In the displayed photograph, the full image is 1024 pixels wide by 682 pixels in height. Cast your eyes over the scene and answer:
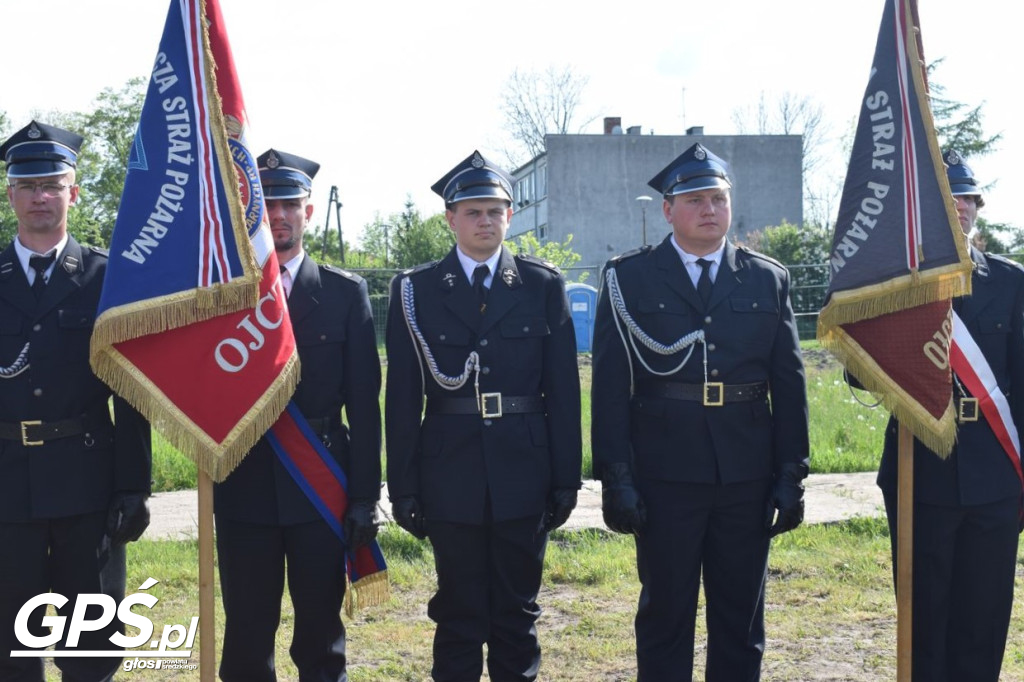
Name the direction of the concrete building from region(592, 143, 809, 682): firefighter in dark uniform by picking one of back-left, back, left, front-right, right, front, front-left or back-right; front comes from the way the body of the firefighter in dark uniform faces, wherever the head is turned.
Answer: back

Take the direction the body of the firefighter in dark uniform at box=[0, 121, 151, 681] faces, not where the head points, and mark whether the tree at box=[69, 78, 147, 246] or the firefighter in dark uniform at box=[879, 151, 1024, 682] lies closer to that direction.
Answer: the firefighter in dark uniform

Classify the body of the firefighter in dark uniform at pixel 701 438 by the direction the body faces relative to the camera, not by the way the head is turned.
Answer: toward the camera

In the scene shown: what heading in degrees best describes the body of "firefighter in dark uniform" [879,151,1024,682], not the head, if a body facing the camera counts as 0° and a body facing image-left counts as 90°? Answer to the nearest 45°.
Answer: approximately 0°

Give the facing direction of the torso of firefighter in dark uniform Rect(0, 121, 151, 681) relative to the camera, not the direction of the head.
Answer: toward the camera

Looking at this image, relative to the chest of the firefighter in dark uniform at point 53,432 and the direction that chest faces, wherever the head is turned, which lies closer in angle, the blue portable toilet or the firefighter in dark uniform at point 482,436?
the firefighter in dark uniform

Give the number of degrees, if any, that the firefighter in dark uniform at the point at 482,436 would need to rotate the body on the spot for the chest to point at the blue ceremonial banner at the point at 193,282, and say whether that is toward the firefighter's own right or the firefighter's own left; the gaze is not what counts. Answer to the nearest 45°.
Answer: approximately 90° to the firefighter's own right

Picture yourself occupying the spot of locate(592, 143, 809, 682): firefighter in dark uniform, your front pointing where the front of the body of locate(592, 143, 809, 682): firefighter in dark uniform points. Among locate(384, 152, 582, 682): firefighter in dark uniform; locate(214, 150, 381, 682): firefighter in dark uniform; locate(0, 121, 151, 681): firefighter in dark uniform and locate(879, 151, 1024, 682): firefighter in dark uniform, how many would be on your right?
3

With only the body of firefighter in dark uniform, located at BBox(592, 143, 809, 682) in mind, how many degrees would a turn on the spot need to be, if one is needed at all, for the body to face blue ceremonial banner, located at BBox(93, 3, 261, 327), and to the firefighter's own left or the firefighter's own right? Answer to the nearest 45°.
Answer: approximately 90° to the firefighter's own right

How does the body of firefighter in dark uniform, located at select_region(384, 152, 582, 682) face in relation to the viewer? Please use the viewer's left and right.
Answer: facing the viewer

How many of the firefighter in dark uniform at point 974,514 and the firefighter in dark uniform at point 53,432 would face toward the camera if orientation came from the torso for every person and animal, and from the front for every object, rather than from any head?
2

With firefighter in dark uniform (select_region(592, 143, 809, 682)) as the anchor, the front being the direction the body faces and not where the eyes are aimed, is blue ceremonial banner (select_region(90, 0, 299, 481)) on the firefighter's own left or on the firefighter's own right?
on the firefighter's own right

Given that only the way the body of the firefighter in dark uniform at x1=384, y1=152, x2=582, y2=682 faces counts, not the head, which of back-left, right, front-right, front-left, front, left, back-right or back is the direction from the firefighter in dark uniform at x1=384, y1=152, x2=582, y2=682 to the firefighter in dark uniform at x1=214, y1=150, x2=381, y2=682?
right

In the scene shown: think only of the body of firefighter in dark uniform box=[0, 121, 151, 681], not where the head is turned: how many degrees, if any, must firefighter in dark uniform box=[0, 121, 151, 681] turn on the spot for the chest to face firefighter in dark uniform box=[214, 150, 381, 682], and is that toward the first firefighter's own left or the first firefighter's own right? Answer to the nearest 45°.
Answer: approximately 90° to the first firefighter's own left

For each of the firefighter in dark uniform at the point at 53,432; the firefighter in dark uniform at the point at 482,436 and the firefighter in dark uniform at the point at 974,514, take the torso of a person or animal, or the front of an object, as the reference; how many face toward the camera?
3
